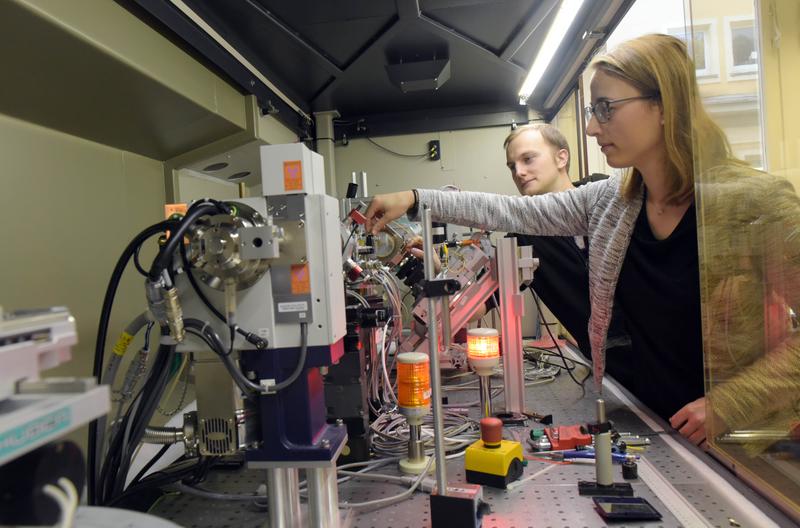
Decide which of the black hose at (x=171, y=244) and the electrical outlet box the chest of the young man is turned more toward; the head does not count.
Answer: the black hose

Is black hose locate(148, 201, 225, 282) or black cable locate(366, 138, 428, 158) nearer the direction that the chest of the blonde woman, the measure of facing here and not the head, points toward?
the black hose

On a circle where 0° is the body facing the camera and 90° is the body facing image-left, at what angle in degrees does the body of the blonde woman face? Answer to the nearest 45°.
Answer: approximately 45°

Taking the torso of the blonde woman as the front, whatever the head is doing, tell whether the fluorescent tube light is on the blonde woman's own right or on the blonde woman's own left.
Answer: on the blonde woman's own right

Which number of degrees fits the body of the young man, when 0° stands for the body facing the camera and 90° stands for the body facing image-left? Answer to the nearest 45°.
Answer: approximately 45°

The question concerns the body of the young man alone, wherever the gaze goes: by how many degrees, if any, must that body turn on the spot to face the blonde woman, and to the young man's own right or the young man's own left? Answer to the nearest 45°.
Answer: approximately 45° to the young man's own left

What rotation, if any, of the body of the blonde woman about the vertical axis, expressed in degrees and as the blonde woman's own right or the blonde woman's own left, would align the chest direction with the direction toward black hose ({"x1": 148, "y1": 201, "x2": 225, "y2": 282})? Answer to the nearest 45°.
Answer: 0° — they already face it
